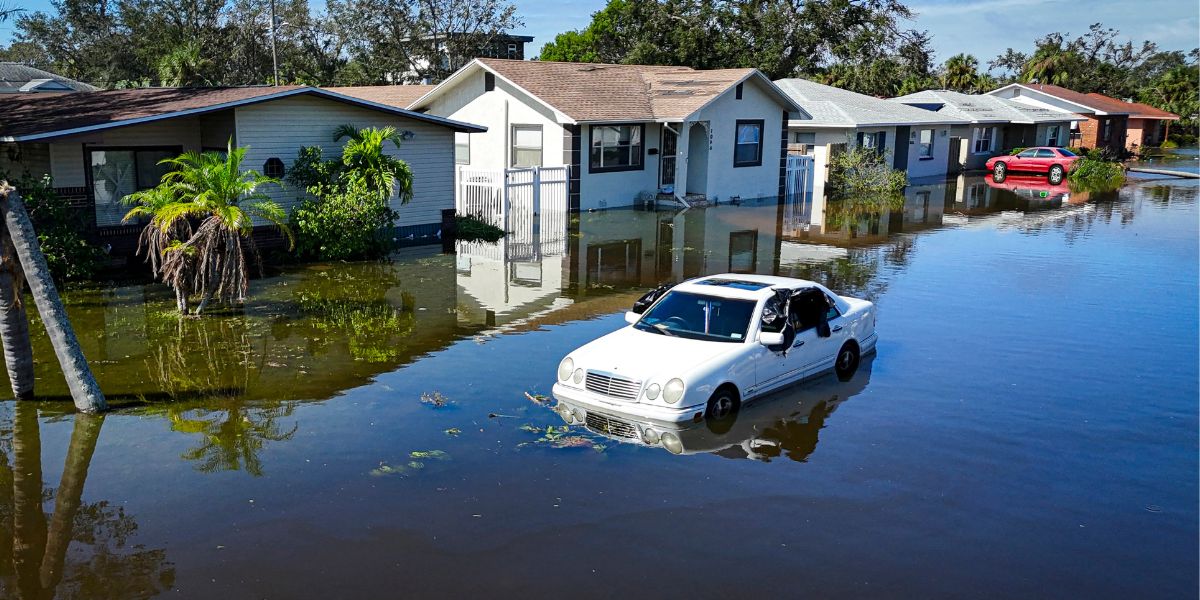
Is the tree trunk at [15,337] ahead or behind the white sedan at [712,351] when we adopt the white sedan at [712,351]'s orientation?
ahead

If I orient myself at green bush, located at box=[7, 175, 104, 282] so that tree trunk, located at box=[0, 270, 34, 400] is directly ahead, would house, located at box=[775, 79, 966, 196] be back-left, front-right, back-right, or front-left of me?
back-left

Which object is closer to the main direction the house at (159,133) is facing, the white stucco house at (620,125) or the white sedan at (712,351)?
the white sedan

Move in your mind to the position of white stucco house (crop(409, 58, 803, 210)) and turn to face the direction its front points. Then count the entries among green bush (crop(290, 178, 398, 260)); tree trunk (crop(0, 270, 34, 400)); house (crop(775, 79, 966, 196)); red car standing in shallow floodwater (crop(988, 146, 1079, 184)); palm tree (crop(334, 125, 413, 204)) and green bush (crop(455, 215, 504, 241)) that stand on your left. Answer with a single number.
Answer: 2

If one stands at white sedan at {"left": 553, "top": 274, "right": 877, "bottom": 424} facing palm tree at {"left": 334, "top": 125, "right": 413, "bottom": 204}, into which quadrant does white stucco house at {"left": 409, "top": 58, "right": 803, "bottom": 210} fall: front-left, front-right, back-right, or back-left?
front-right

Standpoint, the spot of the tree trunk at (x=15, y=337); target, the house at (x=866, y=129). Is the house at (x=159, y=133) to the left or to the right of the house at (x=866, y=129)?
left

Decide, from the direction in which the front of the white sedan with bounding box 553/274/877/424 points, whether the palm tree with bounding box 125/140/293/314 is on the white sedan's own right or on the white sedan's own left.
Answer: on the white sedan's own right

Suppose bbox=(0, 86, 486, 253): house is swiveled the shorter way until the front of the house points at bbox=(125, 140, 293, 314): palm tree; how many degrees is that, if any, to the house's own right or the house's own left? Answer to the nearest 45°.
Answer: approximately 45° to the house's own right

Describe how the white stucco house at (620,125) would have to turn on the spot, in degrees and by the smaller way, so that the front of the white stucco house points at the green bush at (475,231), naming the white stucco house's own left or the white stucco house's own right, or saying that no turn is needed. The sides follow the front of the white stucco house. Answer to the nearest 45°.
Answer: approximately 90° to the white stucco house's own right

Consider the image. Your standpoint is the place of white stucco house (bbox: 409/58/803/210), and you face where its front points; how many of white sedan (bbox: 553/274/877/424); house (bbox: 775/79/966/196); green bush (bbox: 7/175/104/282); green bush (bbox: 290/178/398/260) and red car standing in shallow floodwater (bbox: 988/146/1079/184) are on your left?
2

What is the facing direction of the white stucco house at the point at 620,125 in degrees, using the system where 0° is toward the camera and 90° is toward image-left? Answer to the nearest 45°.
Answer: approximately 315°

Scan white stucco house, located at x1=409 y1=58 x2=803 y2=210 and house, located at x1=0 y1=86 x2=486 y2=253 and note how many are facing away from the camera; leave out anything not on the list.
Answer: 0

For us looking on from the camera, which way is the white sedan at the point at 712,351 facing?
facing the viewer and to the left of the viewer
